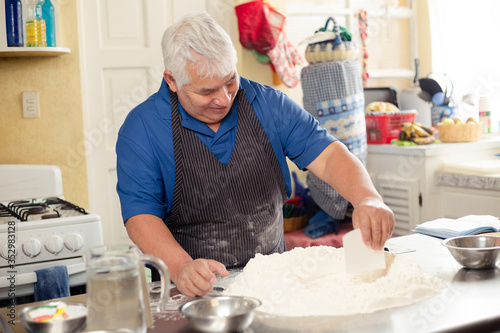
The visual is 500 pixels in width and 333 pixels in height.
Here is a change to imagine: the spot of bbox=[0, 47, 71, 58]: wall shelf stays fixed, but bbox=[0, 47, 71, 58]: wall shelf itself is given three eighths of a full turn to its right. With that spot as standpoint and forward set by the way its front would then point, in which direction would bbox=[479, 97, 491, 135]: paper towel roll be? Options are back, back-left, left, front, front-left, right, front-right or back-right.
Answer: back-right

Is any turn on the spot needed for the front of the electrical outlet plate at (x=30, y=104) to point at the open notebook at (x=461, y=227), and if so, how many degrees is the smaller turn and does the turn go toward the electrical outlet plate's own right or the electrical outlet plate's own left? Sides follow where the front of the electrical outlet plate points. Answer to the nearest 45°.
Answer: approximately 45° to the electrical outlet plate's own left

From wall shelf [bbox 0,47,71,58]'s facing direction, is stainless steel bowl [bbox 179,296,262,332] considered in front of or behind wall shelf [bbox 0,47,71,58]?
in front

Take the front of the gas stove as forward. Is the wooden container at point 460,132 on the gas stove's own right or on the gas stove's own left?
on the gas stove's own left

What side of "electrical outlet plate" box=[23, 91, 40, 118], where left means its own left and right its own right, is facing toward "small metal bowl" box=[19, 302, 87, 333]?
front

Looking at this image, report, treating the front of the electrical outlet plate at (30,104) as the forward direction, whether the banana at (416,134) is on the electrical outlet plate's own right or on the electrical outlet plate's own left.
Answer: on the electrical outlet plate's own left

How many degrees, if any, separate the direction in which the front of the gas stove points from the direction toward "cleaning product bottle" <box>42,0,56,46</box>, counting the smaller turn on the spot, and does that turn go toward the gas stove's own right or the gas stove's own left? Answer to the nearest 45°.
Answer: approximately 135° to the gas stove's own left

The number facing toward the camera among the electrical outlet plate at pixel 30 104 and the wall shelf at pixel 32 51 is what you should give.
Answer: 2

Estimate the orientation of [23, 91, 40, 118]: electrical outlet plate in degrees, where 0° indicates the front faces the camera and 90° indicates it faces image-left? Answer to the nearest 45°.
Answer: approximately 0°
